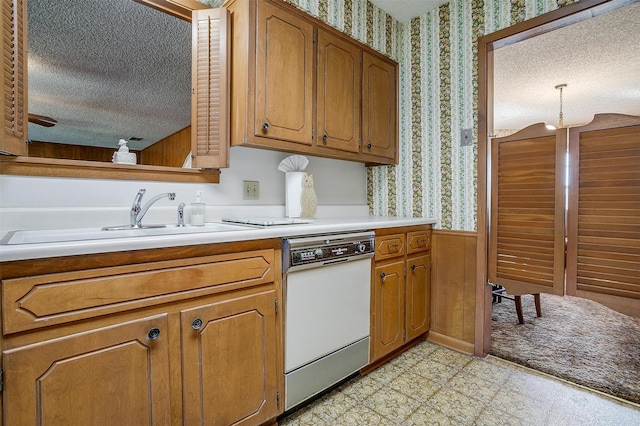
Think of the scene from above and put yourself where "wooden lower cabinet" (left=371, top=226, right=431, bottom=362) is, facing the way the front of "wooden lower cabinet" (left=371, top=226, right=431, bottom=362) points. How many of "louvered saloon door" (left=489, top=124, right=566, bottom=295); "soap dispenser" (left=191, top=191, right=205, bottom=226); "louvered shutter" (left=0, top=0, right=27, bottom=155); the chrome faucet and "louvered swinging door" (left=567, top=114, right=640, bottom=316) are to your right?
3

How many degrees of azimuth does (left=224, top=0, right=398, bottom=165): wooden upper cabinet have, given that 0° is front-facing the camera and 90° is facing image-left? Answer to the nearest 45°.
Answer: approximately 315°

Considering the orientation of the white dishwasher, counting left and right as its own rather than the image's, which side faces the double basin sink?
right

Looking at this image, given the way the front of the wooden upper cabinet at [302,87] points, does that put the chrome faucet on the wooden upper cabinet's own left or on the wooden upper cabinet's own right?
on the wooden upper cabinet's own right

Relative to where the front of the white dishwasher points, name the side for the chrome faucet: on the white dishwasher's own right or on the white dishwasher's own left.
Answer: on the white dishwasher's own right

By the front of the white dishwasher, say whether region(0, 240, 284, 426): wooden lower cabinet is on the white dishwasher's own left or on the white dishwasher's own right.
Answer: on the white dishwasher's own right

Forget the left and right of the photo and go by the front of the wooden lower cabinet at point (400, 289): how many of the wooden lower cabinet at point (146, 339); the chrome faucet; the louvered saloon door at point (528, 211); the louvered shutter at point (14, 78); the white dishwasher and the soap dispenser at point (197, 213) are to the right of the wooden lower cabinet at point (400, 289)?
5

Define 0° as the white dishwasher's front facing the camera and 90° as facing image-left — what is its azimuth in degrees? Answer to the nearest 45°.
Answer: approximately 315°

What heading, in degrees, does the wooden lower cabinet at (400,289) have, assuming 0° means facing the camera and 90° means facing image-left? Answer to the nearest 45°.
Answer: approximately 315°
